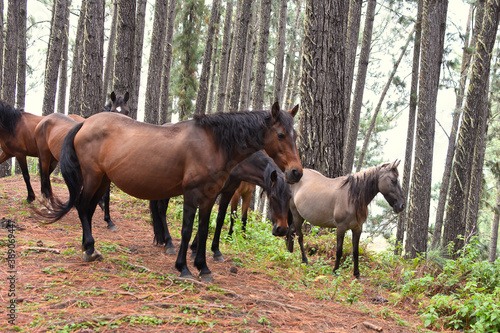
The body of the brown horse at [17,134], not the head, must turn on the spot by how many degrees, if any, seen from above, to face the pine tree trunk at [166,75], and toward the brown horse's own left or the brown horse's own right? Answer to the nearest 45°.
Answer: approximately 135° to the brown horse's own right

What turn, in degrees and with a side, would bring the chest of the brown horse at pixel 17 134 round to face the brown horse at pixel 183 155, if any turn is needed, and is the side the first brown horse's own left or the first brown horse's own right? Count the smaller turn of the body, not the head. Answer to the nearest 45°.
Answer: approximately 90° to the first brown horse's own left

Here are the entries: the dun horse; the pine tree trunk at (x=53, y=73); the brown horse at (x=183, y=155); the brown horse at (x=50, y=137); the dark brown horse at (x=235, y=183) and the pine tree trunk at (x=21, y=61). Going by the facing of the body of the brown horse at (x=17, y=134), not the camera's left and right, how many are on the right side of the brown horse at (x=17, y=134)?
2

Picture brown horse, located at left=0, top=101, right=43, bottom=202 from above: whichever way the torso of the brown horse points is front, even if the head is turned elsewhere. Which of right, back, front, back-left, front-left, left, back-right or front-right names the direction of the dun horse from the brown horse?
back-left

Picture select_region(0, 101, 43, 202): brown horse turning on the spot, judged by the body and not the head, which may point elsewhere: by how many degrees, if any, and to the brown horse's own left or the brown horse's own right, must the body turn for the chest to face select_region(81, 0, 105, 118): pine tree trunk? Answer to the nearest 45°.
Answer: approximately 135° to the brown horse's own right

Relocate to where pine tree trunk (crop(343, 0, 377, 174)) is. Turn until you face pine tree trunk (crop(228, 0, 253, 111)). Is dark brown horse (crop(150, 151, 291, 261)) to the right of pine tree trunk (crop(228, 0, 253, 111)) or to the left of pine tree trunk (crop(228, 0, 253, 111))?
left

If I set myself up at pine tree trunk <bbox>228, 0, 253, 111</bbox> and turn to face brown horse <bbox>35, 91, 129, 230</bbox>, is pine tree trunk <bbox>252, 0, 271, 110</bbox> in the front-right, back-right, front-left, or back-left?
back-left

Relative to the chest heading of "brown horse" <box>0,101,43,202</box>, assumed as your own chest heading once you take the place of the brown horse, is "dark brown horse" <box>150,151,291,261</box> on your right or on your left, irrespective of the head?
on your left

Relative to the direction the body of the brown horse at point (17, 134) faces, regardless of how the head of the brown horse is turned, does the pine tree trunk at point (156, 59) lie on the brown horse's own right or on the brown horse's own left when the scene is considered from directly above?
on the brown horse's own right

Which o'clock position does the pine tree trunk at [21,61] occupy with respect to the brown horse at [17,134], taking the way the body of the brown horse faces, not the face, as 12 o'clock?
The pine tree trunk is roughly at 3 o'clock from the brown horse.

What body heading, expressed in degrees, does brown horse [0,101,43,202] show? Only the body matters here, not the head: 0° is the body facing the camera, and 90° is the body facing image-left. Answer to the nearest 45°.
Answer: approximately 90°
